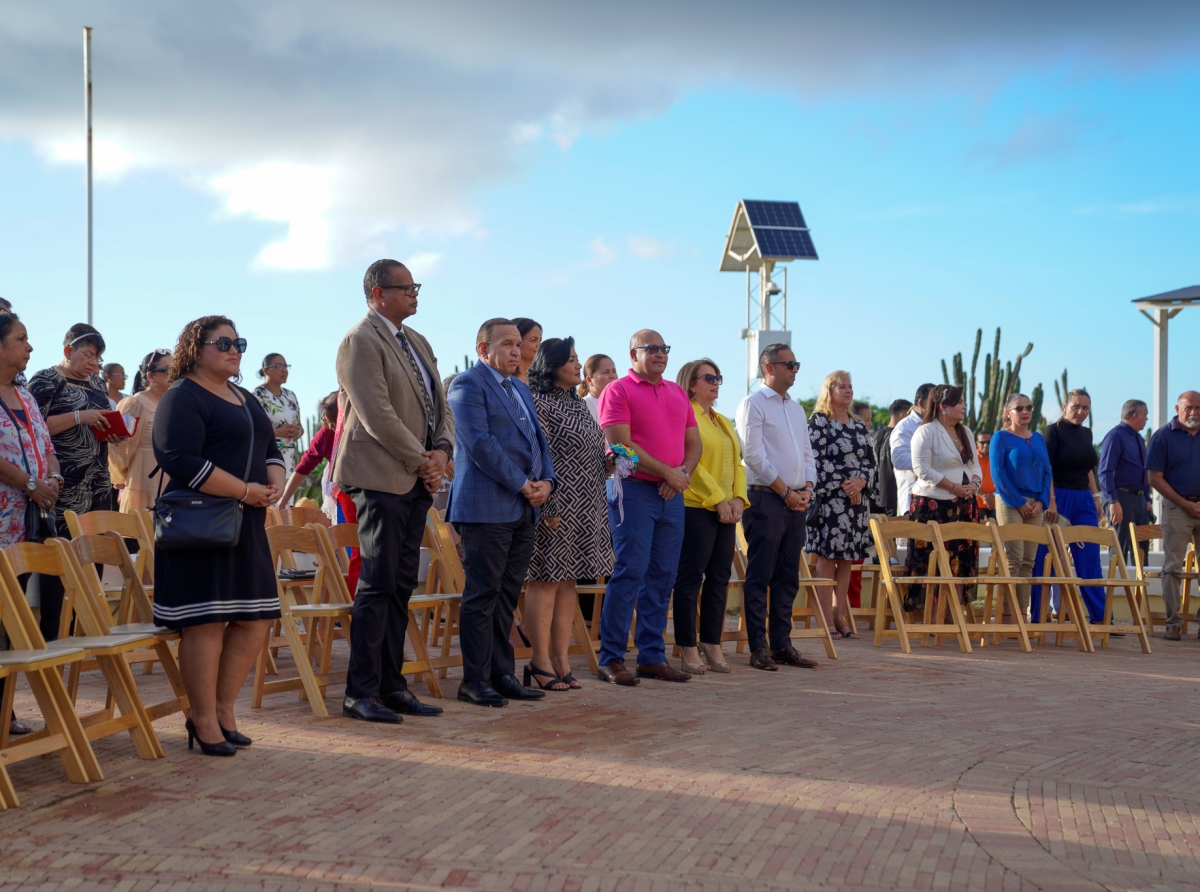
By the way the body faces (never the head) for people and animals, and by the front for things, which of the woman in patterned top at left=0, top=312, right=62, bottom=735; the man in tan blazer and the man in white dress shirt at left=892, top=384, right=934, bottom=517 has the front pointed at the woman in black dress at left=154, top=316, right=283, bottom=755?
the woman in patterned top

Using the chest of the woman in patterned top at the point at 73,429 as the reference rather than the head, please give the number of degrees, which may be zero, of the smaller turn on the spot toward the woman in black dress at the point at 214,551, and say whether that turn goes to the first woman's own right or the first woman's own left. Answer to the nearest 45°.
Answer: approximately 45° to the first woman's own right

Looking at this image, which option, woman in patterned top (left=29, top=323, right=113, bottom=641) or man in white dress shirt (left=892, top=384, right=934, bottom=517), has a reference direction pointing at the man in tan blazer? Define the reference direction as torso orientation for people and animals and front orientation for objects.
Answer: the woman in patterned top

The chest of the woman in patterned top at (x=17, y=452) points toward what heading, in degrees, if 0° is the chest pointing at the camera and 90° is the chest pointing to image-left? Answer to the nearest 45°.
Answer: approximately 315°

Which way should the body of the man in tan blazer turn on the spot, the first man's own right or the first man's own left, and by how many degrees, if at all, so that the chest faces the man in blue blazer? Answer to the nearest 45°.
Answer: approximately 90° to the first man's own left

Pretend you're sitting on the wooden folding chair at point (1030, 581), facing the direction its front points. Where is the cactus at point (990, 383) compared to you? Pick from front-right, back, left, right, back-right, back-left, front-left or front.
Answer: back-left

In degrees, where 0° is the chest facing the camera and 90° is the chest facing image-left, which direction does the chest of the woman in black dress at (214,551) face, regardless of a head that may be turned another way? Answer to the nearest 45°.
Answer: approximately 315°
